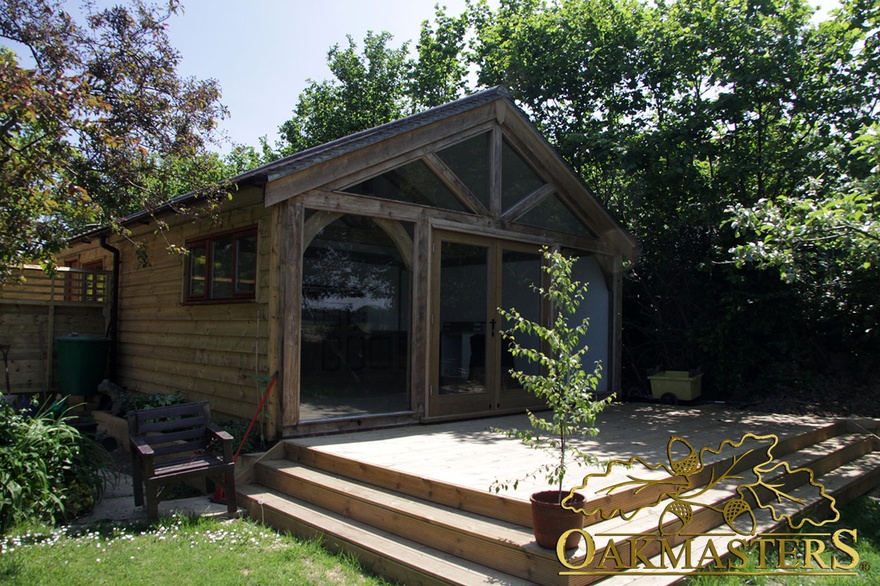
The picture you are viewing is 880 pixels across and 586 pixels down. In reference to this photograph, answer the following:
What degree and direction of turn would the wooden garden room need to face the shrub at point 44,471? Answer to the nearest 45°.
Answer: approximately 90° to its right

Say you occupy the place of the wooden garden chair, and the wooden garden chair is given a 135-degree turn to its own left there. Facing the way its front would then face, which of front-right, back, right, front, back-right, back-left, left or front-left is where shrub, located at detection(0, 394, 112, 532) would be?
left

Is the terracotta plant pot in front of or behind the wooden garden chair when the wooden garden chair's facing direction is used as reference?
in front

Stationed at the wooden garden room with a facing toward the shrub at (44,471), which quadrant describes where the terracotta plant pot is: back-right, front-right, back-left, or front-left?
front-left

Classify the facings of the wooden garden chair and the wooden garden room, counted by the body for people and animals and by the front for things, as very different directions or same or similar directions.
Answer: same or similar directions

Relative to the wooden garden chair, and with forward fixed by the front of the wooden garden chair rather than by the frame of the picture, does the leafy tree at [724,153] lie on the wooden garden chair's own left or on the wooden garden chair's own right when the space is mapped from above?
on the wooden garden chair's own left

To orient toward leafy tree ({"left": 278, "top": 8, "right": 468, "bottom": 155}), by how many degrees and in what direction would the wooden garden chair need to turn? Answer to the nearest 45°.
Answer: approximately 135° to its left

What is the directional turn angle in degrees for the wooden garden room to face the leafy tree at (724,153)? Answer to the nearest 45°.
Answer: approximately 45° to its left

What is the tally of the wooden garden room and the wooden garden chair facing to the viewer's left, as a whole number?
0

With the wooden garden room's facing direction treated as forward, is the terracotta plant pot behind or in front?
in front

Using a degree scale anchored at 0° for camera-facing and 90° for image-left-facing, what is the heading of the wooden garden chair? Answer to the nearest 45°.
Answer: approximately 315°

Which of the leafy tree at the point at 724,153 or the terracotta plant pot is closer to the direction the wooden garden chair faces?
the terracotta plant pot
